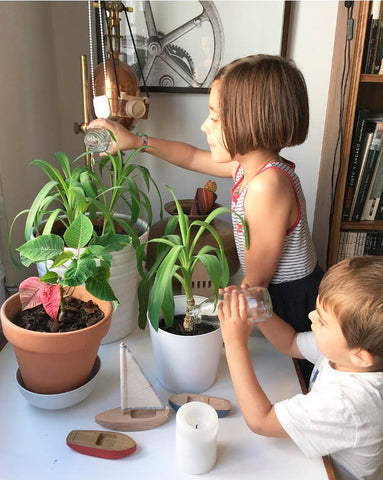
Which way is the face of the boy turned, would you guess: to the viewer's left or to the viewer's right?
to the viewer's left

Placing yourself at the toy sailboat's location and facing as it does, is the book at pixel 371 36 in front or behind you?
behind

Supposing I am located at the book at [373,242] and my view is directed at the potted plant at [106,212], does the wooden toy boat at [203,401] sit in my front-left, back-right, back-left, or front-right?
front-left

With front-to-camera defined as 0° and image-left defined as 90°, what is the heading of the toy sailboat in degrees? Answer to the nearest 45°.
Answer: approximately 90°

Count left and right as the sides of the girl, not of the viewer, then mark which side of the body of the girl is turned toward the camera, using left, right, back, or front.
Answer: left

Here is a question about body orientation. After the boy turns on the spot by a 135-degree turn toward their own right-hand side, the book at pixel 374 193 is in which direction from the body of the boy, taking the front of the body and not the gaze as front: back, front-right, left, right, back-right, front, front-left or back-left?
front-left

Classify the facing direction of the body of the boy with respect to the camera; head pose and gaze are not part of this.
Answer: to the viewer's left
